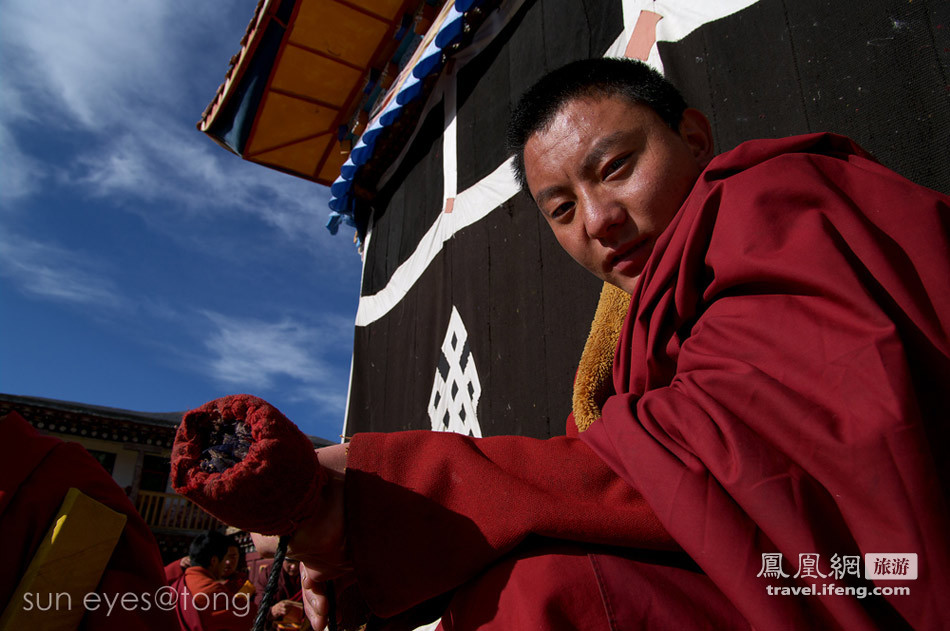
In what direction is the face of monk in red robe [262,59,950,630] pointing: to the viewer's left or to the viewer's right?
to the viewer's left

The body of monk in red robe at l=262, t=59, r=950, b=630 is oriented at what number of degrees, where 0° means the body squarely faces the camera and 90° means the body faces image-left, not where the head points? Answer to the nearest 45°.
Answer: approximately 90°
